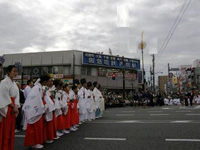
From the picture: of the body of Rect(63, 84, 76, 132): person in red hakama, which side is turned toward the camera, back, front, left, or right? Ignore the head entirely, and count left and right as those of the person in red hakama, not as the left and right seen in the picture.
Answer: right

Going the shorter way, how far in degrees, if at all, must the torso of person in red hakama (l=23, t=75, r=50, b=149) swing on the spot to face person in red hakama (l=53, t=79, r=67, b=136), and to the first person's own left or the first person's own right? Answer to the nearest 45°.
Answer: approximately 45° to the first person's own left

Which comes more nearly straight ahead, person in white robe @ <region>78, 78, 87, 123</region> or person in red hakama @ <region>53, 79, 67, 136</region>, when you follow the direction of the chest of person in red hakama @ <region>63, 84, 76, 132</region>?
the person in white robe

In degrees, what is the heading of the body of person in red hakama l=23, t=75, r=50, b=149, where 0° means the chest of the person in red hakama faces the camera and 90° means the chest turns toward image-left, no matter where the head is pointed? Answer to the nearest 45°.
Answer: approximately 270°

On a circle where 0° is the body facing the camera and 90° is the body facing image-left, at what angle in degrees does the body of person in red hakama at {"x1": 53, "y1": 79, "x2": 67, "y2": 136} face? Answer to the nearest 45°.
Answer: approximately 270°

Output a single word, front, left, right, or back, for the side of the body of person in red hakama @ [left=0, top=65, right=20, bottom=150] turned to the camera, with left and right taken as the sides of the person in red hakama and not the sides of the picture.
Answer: right

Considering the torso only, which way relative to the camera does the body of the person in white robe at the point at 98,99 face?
to the viewer's right

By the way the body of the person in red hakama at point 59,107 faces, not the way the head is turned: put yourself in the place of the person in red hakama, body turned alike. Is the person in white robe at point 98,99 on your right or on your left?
on your left

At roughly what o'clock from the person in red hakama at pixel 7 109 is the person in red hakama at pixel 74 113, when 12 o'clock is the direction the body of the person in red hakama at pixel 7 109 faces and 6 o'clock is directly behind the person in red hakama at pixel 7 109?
the person in red hakama at pixel 74 113 is roughly at 10 o'clock from the person in red hakama at pixel 7 109.
